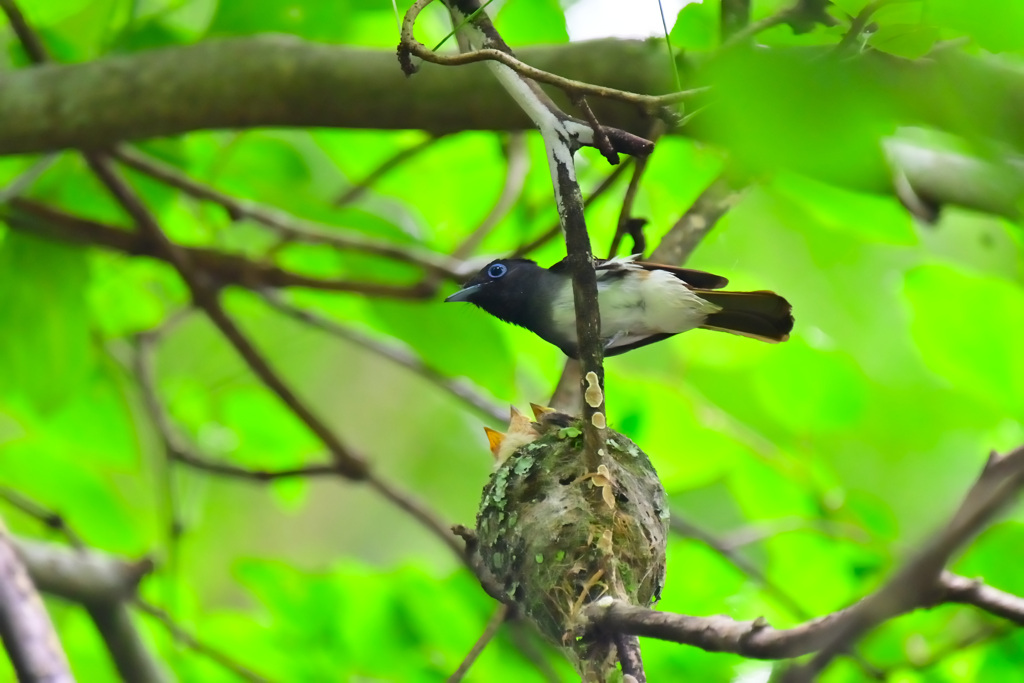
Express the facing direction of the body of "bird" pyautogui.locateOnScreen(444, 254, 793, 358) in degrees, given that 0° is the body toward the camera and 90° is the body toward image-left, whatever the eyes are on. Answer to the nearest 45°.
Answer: approximately 90°

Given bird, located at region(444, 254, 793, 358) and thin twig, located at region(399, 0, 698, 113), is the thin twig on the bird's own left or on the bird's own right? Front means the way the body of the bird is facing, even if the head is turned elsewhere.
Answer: on the bird's own left

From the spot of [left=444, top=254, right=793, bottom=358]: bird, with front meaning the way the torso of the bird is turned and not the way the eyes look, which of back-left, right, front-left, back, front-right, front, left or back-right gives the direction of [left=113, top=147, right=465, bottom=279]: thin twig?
front-right

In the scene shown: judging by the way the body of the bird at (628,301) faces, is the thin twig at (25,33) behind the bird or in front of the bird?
in front

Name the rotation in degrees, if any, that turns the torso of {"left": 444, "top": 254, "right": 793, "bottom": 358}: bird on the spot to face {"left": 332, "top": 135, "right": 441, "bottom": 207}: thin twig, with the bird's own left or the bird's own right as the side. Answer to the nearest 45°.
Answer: approximately 45° to the bird's own right

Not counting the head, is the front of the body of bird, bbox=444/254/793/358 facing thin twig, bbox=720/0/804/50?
no

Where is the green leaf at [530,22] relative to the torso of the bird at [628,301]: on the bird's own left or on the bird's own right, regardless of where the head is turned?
on the bird's own right

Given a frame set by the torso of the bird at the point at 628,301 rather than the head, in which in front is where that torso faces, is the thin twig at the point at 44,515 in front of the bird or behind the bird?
in front

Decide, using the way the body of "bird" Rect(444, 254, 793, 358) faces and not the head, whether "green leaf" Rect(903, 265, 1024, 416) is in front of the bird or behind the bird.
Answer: behind

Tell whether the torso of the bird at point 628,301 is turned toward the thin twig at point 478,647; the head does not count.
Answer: no

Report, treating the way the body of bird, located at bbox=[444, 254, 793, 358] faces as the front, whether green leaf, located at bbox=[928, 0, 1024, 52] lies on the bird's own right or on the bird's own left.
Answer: on the bird's own left
